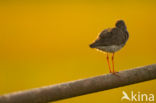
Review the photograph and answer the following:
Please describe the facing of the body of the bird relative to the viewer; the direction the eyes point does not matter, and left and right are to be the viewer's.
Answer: facing to the right of the viewer
